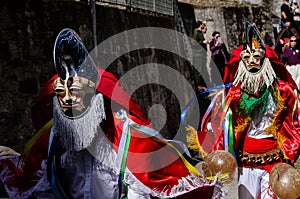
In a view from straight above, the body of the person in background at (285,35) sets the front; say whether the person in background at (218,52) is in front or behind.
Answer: in front

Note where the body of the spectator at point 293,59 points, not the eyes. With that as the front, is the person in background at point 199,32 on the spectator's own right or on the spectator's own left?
on the spectator's own right

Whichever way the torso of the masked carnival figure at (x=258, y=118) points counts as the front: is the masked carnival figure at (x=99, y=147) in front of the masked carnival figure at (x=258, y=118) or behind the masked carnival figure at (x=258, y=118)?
in front

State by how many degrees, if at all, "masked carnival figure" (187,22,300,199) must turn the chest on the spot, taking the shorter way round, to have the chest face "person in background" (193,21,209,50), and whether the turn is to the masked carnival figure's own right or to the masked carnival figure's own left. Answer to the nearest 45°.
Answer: approximately 180°

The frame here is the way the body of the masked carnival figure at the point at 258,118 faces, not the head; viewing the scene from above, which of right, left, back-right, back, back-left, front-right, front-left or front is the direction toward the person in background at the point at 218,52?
back

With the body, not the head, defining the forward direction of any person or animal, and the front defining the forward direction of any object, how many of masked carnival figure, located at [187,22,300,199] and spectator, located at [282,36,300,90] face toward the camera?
2

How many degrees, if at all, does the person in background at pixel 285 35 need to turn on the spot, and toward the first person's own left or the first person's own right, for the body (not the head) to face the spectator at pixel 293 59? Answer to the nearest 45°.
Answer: approximately 45° to the first person's own left

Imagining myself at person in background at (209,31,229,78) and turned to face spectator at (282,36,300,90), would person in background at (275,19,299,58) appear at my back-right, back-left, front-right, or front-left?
front-left

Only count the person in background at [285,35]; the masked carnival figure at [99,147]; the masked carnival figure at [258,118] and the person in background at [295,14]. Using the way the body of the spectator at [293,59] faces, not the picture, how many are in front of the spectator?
2

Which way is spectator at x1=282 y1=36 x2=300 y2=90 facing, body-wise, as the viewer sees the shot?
toward the camera

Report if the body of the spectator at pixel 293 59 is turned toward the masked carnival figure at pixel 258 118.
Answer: yes

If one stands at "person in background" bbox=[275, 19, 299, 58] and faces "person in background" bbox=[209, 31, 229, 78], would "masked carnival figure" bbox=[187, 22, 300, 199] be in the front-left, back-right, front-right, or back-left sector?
front-left

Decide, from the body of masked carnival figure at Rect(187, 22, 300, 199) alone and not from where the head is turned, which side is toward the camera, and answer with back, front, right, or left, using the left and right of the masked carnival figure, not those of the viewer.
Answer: front

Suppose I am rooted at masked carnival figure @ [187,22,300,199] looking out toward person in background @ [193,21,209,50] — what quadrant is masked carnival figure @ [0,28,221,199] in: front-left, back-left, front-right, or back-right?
back-left
